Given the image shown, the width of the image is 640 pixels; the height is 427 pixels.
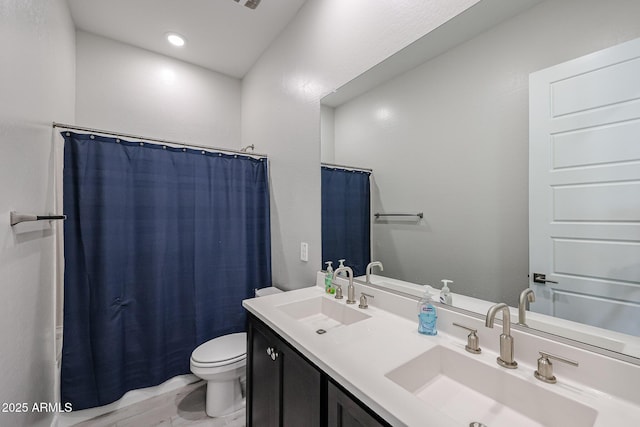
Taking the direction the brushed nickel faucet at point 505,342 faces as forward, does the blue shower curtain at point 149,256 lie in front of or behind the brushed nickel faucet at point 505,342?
in front

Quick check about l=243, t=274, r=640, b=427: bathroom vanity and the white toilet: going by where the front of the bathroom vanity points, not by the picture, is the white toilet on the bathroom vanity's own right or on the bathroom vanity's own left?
on the bathroom vanity's own right

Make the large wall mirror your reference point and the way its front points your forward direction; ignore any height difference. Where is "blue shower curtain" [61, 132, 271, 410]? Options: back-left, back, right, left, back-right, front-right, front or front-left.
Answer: front-right

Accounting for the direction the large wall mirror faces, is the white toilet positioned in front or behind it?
in front

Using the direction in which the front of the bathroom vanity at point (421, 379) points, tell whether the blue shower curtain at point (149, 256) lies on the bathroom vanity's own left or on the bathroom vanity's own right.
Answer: on the bathroom vanity's own right

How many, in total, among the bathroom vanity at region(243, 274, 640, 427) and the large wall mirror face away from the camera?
0

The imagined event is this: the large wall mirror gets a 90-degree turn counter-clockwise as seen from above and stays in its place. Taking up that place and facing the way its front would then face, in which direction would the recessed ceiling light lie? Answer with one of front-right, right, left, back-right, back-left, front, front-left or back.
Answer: back-right

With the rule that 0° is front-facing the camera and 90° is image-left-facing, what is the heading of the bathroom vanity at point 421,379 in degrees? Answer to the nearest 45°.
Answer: approximately 45°
